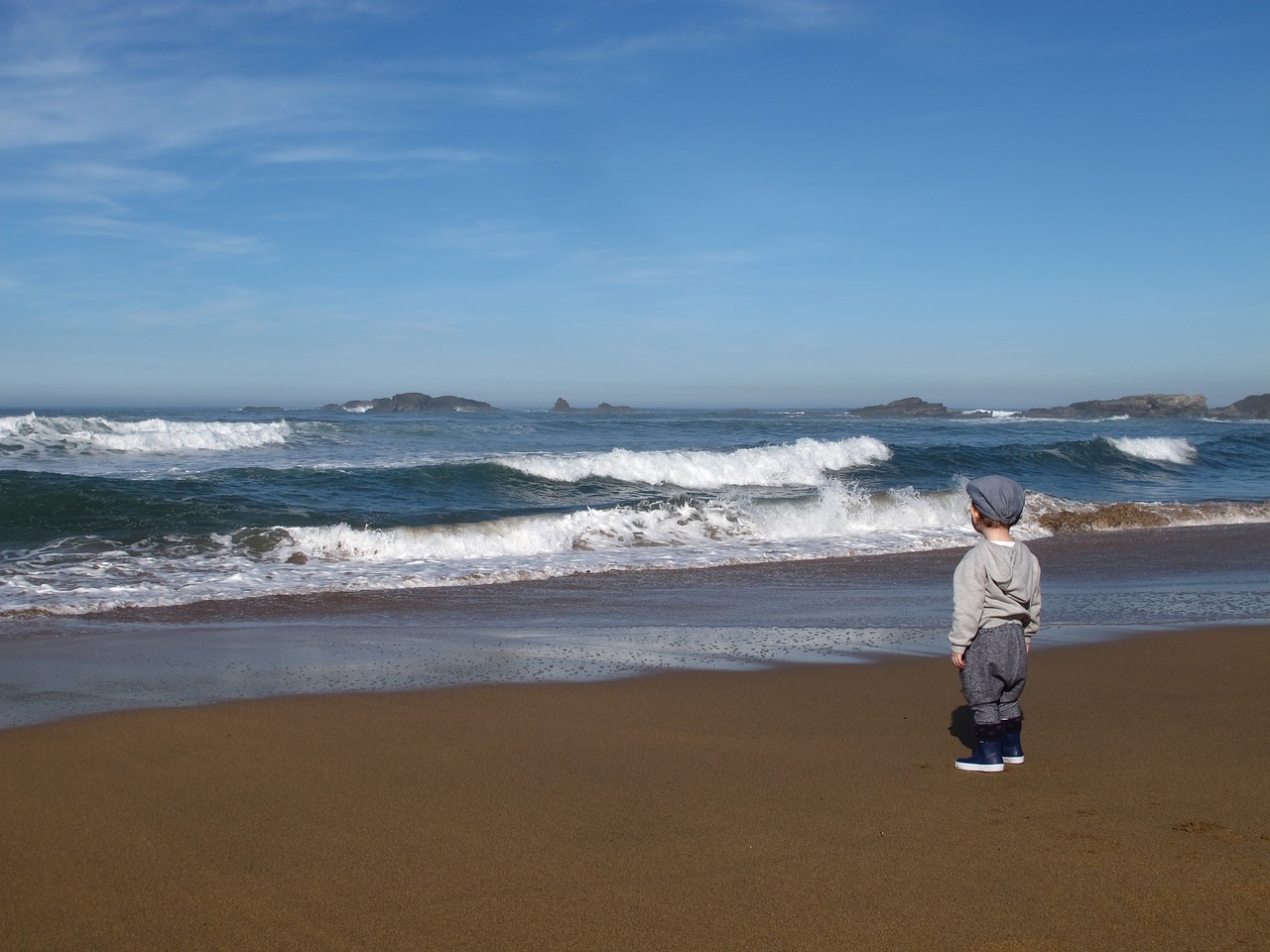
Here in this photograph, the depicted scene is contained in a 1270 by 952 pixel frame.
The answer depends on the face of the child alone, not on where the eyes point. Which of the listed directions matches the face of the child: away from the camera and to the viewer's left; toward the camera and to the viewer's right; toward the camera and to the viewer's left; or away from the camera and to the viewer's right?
away from the camera and to the viewer's left

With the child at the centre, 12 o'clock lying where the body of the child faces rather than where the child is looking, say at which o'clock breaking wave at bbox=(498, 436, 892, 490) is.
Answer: The breaking wave is roughly at 1 o'clock from the child.

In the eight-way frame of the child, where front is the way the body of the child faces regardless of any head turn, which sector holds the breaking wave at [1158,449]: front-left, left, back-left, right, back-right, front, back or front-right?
front-right

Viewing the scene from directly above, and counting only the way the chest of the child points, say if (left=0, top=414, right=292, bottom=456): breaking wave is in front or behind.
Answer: in front

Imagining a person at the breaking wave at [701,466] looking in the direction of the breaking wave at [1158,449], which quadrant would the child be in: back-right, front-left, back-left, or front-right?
back-right

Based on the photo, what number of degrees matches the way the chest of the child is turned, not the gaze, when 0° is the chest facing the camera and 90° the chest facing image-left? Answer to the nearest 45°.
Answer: approximately 135°

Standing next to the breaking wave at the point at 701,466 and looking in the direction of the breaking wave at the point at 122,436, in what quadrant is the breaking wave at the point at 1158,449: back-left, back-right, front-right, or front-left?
back-right
